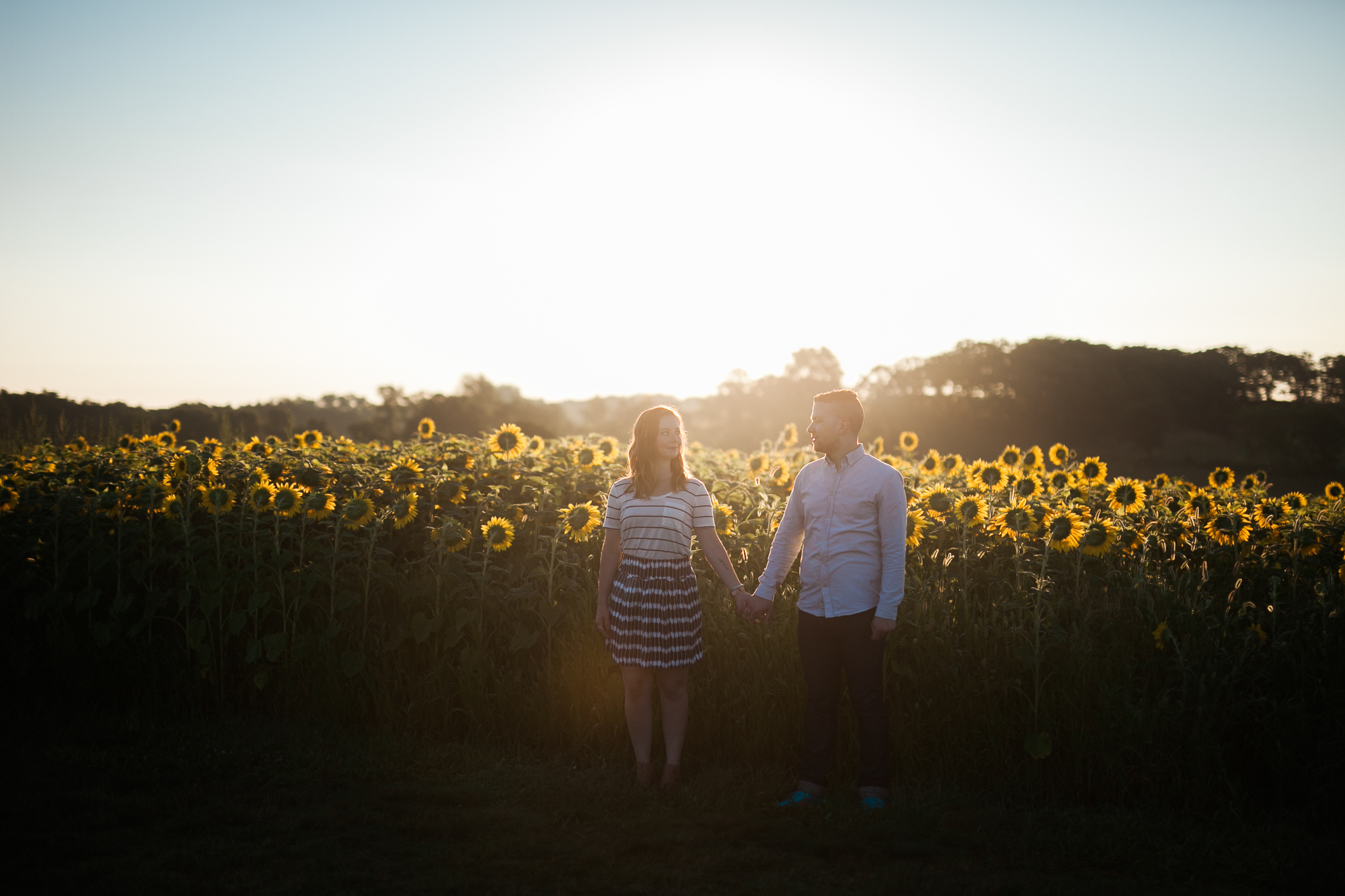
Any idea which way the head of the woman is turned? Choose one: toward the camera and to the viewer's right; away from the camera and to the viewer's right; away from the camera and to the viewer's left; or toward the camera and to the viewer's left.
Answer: toward the camera and to the viewer's right

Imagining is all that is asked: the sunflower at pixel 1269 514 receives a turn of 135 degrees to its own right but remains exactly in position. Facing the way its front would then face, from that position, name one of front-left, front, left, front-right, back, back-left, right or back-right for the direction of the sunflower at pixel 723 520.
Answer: left

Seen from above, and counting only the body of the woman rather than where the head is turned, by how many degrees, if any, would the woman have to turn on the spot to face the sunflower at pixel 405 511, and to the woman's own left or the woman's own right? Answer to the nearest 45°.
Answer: approximately 135° to the woman's own right

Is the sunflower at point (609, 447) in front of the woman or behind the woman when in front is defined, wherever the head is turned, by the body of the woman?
behind

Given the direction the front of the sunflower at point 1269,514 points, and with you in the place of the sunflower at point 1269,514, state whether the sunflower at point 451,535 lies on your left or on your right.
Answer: on your right

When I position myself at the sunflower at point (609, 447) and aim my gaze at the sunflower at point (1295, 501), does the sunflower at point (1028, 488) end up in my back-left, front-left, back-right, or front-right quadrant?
front-right

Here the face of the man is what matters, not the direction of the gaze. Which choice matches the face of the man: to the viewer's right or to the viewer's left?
to the viewer's left

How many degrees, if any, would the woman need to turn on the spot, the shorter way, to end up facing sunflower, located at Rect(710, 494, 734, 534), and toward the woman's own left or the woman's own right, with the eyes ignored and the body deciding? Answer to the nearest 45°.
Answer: approximately 180°

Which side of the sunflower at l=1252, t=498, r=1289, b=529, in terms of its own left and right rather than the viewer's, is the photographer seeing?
front

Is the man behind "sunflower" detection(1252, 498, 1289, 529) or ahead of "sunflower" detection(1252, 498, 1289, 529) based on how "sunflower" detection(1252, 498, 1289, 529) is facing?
ahead

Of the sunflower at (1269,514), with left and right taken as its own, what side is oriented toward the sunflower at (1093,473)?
right

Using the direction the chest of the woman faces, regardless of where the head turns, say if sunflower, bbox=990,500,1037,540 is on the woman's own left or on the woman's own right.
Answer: on the woman's own left
